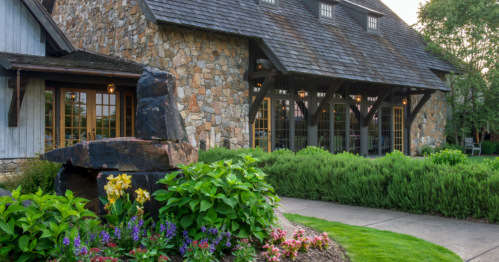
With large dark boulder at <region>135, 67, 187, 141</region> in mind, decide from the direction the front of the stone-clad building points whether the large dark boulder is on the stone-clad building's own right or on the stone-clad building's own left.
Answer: on the stone-clad building's own right

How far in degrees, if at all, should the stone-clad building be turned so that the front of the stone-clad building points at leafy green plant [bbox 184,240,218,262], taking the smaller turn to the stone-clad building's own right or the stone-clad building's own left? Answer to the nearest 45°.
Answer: approximately 45° to the stone-clad building's own right

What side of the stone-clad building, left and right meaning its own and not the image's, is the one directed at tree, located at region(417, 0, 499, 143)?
left

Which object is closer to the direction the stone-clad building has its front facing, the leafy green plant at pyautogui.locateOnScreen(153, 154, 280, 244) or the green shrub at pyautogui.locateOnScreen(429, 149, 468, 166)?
the green shrub

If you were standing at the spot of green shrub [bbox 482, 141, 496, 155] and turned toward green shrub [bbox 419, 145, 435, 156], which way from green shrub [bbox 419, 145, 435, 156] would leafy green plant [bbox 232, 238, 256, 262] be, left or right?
left

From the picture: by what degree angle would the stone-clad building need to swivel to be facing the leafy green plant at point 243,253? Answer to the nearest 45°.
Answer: approximately 45° to its right

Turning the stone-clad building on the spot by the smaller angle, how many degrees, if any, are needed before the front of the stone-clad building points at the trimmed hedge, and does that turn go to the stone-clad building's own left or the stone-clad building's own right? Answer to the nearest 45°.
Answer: approximately 45° to the stone-clad building's own right

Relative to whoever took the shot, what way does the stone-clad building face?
facing the viewer and to the right of the viewer

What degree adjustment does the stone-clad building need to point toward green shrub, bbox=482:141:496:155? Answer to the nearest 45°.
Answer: approximately 90° to its left
